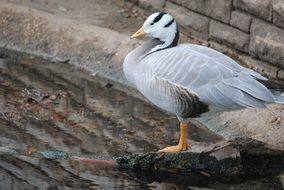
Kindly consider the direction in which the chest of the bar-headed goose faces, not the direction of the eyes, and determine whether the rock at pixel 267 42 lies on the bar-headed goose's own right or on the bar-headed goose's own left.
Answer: on the bar-headed goose's own right

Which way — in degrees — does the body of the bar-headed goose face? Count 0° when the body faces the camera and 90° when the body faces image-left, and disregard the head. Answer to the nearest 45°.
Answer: approximately 90°

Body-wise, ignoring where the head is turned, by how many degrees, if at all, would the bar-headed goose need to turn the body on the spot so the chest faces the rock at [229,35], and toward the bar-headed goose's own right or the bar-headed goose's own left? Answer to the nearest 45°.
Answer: approximately 90° to the bar-headed goose's own right

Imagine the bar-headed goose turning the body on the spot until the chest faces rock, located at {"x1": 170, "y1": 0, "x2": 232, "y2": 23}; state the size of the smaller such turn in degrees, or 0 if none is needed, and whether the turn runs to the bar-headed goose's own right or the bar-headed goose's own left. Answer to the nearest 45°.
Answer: approximately 90° to the bar-headed goose's own right

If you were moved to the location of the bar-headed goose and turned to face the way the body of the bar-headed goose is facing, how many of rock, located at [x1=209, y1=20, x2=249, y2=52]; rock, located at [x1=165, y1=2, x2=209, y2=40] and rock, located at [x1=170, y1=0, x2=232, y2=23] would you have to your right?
3

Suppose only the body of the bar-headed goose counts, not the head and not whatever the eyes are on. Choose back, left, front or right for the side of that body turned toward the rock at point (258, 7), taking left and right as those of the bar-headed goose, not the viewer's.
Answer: right
